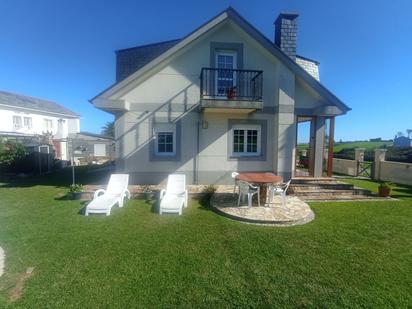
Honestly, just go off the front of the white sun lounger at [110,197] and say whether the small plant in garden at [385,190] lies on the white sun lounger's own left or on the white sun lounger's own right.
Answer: on the white sun lounger's own left

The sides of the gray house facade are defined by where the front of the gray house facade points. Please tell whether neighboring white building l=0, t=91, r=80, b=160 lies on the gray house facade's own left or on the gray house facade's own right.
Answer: on the gray house facade's own right

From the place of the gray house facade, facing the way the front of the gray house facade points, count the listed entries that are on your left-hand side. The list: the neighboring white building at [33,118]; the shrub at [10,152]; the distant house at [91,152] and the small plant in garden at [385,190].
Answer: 1

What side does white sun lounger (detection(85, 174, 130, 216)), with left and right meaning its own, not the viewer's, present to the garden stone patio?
left

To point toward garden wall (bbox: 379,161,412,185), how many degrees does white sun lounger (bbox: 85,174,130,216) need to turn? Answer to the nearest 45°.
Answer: approximately 135° to its left

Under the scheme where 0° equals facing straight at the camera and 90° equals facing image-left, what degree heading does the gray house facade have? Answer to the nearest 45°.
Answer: approximately 0°

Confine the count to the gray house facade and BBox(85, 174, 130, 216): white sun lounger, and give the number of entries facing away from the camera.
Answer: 0

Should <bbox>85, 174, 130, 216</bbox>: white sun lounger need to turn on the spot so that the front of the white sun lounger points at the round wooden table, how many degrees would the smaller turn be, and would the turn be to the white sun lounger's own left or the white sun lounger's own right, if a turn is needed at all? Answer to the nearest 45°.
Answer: approximately 90° to the white sun lounger's own left

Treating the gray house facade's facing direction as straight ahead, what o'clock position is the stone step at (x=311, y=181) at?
The stone step is roughly at 9 o'clock from the gray house facade.
